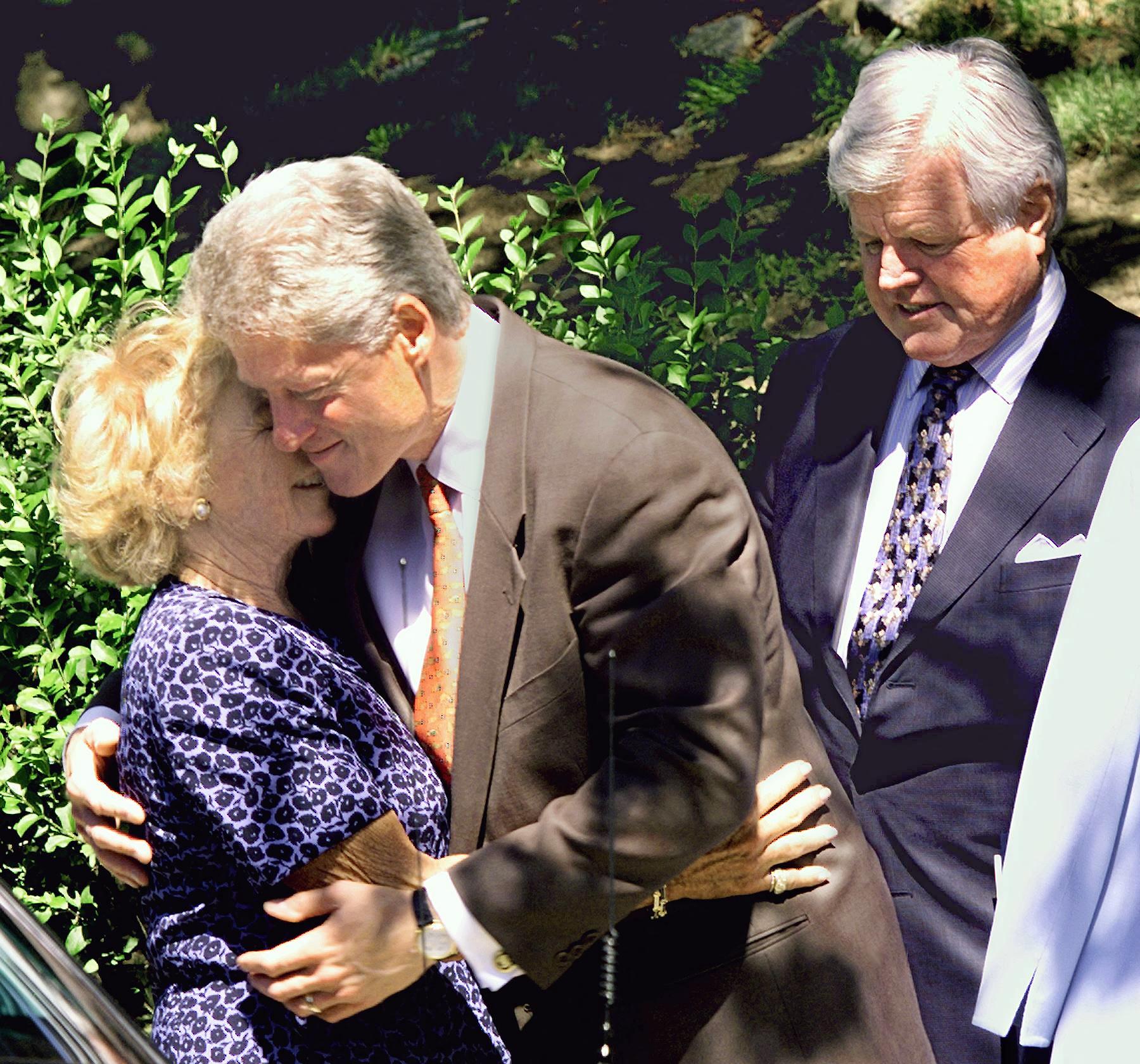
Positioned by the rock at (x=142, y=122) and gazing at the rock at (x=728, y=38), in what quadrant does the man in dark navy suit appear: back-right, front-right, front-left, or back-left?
front-right

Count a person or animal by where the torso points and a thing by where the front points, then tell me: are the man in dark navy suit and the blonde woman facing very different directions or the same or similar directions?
very different directions

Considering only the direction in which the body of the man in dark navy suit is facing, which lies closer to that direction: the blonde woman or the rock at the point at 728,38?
the blonde woman

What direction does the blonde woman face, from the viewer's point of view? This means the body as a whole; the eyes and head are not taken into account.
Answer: to the viewer's right

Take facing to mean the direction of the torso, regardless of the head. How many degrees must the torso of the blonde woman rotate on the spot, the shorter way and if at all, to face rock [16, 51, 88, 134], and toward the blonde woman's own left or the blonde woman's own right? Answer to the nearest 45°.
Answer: approximately 90° to the blonde woman's own left

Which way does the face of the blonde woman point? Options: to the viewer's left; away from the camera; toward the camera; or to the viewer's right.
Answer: to the viewer's right

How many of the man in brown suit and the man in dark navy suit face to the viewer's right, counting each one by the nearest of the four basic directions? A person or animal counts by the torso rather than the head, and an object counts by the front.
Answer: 0

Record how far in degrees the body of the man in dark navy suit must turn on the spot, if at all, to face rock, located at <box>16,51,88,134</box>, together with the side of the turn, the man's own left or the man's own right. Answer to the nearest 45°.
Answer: approximately 90° to the man's own right

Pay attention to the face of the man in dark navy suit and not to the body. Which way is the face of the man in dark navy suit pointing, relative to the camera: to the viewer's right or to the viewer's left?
to the viewer's left

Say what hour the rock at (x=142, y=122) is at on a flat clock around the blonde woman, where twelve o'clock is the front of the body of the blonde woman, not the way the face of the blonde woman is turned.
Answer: The rock is roughly at 9 o'clock from the blonde woman.

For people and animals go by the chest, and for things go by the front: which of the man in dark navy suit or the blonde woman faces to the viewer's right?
the blonde woman

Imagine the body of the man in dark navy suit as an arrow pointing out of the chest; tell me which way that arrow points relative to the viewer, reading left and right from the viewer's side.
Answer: facing the viewer and to the left of the viewer

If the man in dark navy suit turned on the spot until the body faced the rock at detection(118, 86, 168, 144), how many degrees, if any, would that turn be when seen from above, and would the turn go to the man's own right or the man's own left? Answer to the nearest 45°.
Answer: approximately 90° to the man's own right
